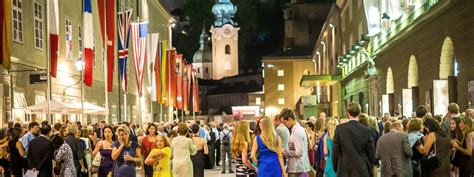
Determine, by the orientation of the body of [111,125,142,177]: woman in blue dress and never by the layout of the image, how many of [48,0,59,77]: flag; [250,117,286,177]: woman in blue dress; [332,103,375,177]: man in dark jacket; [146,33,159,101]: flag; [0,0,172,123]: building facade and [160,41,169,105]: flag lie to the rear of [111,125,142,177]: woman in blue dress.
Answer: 4

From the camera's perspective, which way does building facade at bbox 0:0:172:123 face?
to the viewer's right

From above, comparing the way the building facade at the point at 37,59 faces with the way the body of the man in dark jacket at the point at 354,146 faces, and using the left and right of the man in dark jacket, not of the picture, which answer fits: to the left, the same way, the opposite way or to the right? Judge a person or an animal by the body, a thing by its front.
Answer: to the right

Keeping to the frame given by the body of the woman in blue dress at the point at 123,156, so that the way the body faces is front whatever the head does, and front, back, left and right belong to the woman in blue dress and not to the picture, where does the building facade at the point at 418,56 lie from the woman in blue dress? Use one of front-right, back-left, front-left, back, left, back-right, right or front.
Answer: back-left

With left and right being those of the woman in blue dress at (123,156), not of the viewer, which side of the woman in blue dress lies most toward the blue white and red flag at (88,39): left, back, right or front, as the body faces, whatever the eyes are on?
back

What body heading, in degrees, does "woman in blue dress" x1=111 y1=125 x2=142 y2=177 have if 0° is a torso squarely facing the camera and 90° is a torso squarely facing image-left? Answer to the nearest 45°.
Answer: approximately 0°

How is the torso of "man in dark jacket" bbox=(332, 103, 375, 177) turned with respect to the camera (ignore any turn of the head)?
away from the camera

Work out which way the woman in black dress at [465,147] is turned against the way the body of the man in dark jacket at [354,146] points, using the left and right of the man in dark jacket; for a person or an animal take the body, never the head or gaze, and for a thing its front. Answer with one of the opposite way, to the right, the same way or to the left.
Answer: to the left

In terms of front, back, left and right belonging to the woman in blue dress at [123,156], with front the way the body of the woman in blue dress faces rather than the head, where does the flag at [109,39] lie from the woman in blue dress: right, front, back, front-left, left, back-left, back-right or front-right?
back

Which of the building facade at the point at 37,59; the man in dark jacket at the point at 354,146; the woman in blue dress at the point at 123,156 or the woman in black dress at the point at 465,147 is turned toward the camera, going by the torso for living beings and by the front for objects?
the woman in blue dress
